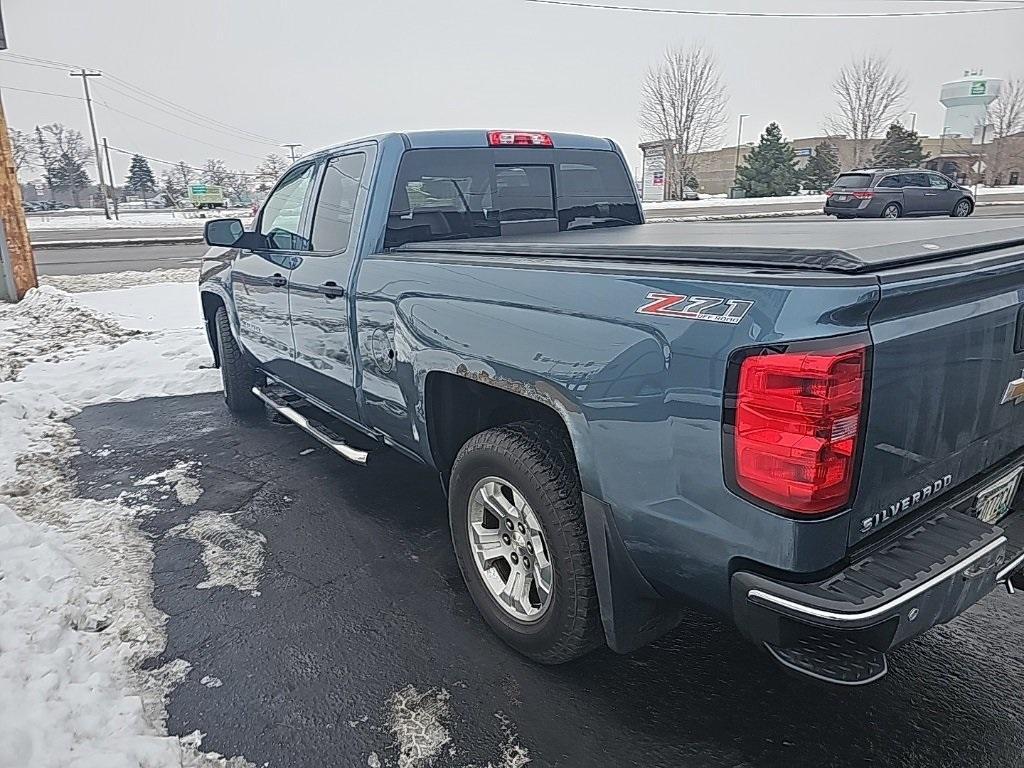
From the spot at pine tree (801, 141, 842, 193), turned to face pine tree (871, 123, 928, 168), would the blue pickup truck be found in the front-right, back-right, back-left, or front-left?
back-right

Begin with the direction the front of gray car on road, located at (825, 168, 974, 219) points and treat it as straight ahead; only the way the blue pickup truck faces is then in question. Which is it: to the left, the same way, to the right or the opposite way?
to the left

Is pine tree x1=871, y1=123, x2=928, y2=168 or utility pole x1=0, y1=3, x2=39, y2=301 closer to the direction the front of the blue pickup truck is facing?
the utility pole

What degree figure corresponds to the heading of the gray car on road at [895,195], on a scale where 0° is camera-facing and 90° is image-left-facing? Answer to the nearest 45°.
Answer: approximately 225°

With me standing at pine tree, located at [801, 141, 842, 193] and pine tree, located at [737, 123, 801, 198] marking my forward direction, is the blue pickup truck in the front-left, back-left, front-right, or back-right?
front-left

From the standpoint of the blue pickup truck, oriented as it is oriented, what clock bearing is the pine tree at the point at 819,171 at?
The pine tree is roughly at 2 o'clock from the blue pickup truck.

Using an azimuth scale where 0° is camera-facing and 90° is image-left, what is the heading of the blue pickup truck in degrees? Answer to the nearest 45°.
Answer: approximately 135°

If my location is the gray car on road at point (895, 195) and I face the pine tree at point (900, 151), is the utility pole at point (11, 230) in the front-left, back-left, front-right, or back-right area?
back-left

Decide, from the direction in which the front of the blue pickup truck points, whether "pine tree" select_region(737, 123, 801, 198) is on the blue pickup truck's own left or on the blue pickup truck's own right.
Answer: on the blue pickup truck's own right

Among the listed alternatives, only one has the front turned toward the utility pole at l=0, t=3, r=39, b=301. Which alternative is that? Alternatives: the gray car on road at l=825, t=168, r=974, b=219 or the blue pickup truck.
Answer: the blue pickup truck

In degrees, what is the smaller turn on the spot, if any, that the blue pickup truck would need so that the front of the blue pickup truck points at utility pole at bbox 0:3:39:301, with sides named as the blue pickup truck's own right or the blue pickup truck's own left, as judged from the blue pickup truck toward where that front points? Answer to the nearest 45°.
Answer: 0° — it already faces it

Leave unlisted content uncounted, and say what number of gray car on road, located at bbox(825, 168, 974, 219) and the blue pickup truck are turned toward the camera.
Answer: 0
